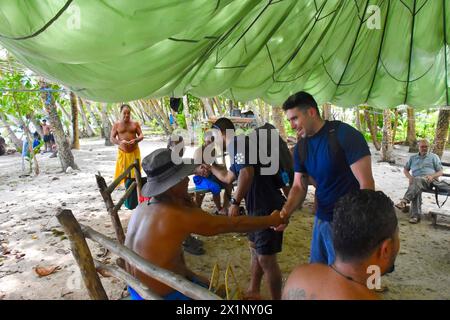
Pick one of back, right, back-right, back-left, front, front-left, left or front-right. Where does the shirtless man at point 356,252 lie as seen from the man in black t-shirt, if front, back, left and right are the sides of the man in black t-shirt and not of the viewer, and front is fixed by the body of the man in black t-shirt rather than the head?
left

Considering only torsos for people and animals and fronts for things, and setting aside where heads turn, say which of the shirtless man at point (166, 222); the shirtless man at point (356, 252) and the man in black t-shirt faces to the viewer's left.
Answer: the man in black t-shirt

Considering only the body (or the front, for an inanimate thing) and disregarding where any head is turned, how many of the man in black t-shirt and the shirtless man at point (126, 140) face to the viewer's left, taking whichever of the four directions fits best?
1

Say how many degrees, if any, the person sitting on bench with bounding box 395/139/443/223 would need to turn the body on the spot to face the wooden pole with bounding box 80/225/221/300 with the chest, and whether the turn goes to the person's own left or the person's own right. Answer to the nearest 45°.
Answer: approximately 45° to the person's own left

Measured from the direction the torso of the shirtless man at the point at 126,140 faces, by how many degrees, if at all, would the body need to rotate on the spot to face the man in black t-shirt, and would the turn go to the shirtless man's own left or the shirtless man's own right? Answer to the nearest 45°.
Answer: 0° — they already face them

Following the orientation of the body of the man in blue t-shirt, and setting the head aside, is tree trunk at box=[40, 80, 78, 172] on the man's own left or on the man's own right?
on the man's own right

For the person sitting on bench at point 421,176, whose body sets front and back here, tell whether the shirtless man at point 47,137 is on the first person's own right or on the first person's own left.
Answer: on the first person's own right

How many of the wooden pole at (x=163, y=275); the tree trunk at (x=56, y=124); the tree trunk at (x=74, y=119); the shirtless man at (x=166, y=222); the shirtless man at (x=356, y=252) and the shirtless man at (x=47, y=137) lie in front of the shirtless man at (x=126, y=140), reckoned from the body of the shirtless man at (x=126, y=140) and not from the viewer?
3

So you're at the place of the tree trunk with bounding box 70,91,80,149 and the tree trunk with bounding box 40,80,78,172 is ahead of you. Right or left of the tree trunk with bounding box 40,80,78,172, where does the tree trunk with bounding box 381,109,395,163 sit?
left

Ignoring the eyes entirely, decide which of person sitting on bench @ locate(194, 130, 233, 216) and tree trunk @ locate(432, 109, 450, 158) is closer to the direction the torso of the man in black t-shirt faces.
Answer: the person sitting on bench

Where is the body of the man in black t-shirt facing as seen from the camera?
to the viewer's left

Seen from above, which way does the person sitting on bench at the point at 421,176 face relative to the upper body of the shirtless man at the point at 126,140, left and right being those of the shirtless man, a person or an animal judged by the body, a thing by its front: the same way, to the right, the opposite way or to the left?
to the right

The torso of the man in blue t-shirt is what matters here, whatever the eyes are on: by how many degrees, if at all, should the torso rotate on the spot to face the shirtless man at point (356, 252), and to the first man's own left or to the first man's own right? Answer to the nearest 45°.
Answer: approximately 45° to the first man's own left

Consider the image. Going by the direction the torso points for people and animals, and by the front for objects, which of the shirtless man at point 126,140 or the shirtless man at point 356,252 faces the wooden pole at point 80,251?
the shirtless man at point 126,140

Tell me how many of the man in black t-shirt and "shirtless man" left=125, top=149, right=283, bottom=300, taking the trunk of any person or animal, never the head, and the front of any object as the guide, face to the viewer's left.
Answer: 1
